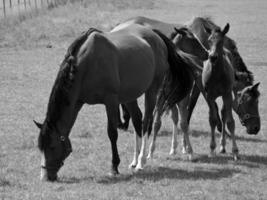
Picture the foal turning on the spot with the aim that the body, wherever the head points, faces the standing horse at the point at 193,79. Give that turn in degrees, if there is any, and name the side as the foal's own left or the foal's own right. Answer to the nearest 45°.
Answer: approximately 135° to the foal's own right

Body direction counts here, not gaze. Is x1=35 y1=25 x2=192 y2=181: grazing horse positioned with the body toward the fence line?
no

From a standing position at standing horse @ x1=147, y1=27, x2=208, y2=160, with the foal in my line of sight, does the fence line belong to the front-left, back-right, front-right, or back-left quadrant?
back-left

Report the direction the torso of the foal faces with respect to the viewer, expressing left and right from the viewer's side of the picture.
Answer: facing the viewer

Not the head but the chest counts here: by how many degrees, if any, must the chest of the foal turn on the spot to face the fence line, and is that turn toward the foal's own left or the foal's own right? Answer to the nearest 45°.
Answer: approximately 135° to the foal's own right

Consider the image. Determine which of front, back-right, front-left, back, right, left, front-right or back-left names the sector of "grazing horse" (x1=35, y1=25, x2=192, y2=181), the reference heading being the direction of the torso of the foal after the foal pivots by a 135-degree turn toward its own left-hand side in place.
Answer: back

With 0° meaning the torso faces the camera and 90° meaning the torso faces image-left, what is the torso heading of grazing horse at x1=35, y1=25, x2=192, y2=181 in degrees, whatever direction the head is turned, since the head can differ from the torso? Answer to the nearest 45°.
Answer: approximately 45°

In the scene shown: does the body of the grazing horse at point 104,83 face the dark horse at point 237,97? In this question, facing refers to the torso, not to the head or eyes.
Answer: no
